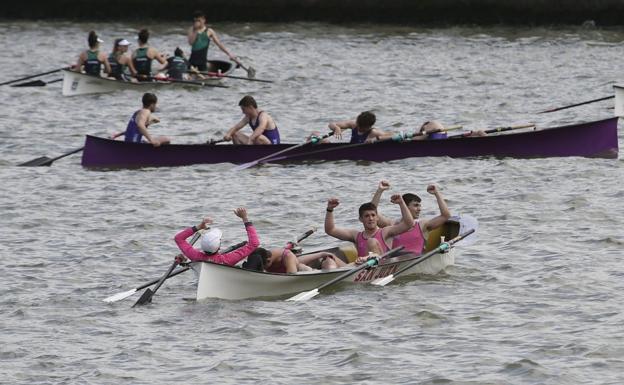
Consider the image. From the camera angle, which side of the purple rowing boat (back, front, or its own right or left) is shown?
right

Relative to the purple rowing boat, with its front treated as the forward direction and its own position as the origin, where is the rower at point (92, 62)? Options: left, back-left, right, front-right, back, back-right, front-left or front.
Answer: back-left

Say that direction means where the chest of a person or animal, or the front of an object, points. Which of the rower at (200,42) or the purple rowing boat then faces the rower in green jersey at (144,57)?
the rower

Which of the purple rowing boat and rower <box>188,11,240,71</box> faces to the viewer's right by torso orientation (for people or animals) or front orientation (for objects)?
the purple rowing boat

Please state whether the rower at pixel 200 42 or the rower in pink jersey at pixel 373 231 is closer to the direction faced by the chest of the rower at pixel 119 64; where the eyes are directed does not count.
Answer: the rower

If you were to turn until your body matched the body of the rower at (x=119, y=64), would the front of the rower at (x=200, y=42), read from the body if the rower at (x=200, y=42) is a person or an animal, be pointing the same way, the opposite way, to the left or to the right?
the opposite way

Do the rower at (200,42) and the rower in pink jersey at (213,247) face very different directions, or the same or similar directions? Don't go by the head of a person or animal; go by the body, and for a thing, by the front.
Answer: very different directions

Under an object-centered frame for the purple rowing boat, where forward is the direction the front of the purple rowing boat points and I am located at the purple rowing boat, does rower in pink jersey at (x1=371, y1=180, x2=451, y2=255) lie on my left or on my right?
on my right

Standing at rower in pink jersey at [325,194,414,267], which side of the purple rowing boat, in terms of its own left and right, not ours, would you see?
right

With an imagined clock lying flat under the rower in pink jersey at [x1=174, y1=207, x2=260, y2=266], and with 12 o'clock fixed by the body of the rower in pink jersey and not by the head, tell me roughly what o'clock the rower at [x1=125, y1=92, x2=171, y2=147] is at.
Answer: The rower is roughly at 10 o'clock from the rower in pink jersey.

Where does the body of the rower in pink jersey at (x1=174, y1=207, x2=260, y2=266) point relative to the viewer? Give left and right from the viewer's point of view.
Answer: facing away from the viewer and to the right of the viewer

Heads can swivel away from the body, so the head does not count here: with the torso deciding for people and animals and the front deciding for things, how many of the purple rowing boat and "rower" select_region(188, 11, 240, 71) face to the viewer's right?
1

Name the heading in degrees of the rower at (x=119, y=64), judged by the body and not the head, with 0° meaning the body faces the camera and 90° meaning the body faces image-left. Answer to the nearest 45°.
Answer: approximately 225°
